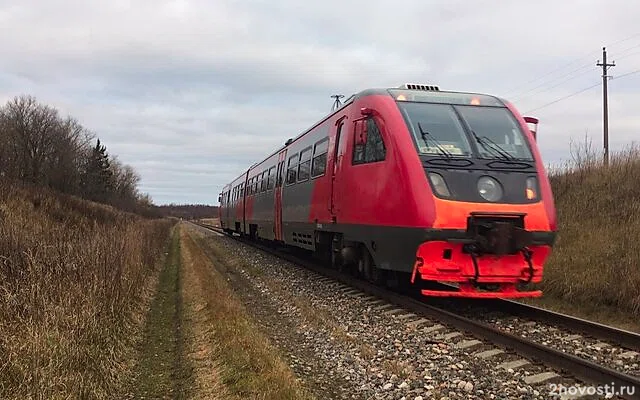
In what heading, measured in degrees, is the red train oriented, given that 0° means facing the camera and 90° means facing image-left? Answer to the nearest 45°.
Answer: approximately 315°
